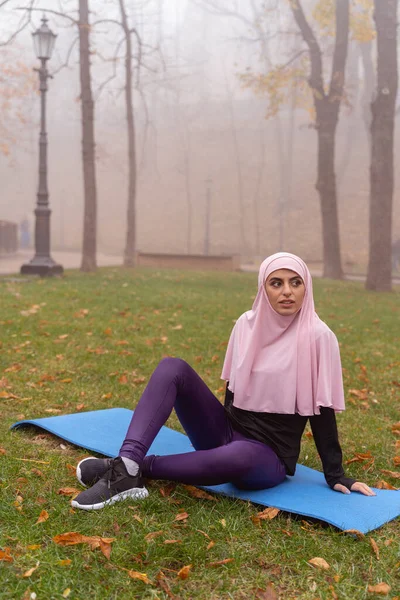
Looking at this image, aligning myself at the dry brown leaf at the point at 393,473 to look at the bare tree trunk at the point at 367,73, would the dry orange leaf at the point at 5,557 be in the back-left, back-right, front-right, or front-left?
back-left

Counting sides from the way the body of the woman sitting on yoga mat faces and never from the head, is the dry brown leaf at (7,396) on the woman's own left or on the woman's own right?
on the woman's own right

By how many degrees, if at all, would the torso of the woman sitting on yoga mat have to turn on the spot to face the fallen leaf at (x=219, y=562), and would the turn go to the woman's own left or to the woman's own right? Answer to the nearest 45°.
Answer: approximately 45° to the woman's own left

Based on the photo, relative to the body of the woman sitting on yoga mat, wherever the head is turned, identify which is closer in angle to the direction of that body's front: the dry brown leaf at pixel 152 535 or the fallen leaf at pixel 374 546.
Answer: the dry brown leaf

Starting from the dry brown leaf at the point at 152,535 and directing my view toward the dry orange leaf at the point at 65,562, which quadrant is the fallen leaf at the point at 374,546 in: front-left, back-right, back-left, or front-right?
back-left

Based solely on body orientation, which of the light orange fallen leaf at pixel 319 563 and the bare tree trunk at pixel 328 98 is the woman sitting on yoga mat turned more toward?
the light orange fallen leaf

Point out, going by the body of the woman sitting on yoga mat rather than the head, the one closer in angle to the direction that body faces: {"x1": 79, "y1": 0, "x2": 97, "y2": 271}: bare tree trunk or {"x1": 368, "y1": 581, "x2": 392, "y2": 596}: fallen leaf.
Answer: the fallen leaf

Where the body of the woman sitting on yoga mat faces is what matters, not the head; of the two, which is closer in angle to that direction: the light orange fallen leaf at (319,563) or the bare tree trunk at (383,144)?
the light orange fallen leaf

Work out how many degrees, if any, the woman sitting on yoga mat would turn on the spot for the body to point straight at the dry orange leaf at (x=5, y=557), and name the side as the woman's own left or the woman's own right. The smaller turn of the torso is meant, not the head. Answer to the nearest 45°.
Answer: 0° — they already face it

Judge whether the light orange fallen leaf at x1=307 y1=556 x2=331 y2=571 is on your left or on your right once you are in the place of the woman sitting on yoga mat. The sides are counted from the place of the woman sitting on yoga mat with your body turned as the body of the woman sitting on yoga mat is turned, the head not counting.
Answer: on your left

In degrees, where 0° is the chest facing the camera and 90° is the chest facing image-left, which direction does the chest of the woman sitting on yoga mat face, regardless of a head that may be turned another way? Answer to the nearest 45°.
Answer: approximately 45°
